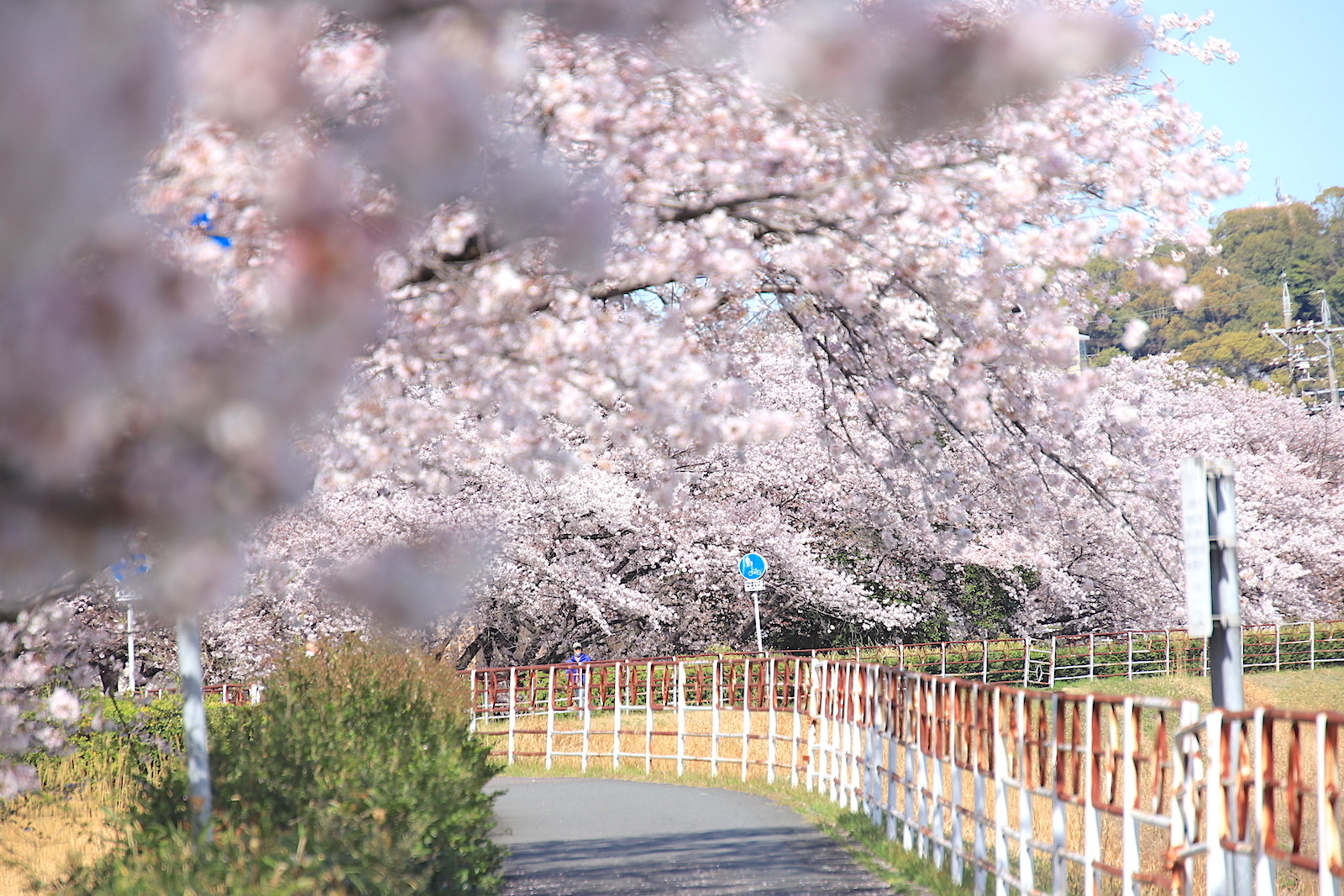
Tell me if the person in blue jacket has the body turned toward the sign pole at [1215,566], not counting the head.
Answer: yes

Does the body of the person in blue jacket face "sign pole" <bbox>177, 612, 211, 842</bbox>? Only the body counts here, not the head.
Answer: yes

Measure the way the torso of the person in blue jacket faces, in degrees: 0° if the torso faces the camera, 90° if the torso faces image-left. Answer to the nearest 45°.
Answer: approximately 0°

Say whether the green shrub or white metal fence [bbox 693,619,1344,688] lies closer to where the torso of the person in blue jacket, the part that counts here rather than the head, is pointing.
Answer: the green shrub

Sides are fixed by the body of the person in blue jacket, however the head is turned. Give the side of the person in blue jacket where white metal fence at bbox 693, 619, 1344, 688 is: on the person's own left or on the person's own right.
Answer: on the person's own left

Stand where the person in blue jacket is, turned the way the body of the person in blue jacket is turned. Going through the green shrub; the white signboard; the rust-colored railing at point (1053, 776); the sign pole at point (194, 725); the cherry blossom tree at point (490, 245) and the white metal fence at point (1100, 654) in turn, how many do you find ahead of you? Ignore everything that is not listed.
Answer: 5

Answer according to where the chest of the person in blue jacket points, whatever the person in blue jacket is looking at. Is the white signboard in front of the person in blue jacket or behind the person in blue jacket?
in front

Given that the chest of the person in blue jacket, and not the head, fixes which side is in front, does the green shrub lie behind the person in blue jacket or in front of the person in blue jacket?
in front

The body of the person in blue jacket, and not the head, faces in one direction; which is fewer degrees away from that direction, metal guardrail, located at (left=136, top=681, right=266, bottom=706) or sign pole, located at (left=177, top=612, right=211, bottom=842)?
the sign pole
